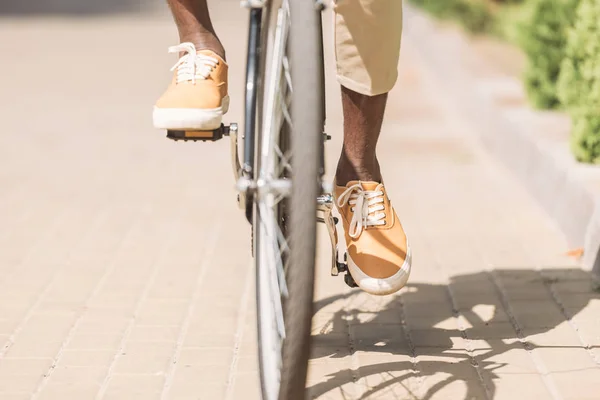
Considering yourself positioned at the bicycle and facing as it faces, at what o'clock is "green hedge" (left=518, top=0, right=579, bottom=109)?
The green hedge is roughly at 7 o'clock from the bicycle.

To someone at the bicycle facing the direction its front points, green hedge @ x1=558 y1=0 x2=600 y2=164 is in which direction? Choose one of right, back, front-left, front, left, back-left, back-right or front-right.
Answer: back-left

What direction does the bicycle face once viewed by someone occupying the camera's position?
facing the viewer
